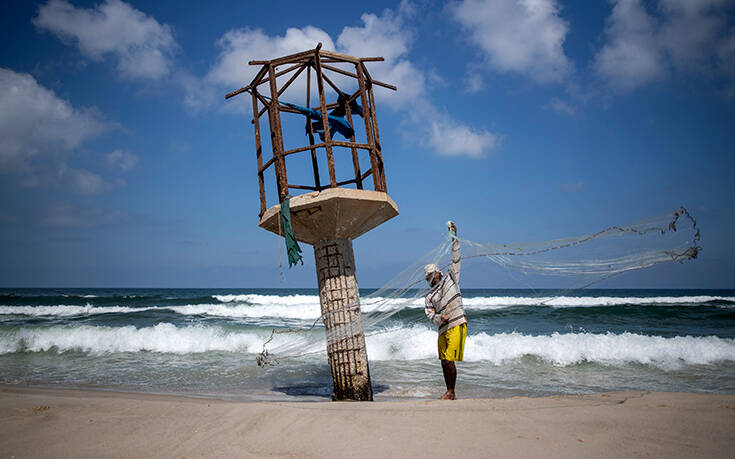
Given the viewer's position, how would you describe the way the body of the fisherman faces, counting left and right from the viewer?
facing the viewer and to the left of the viewer
